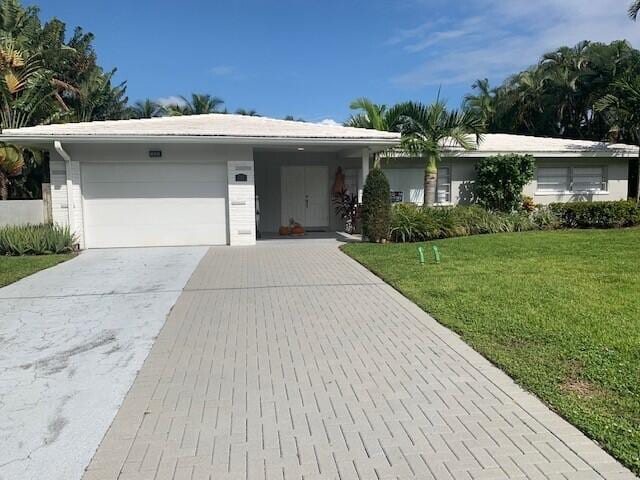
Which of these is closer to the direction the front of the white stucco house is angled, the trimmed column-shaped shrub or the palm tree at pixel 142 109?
the trimmed column-shaped shrub

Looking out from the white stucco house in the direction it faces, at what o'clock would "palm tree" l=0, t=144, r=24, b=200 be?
The palm tree is roughly at 4 o'clock from the white stucco house.

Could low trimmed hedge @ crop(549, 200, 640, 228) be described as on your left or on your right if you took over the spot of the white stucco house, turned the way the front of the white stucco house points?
on your left

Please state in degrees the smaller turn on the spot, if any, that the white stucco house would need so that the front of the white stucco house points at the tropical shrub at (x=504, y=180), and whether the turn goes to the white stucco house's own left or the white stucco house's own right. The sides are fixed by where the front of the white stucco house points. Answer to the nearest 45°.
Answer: approximately 90° to the white stucco house's own left

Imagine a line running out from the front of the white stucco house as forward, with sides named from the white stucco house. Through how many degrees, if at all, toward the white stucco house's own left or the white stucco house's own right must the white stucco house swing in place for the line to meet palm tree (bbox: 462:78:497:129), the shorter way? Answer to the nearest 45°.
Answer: approximately 135° to the white stucco house's own left

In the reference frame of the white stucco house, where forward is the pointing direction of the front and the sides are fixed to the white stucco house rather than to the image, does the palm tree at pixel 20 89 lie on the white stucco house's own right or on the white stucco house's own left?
on the white stucco house's own right

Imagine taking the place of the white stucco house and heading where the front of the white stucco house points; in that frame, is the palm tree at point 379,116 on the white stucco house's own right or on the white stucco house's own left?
on the white stucco house's own left

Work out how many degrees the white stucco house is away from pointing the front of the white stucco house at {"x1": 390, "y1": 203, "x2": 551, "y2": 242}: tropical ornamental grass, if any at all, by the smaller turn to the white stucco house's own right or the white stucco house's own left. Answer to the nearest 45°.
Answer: approximately 90° to the white stucco house's own left

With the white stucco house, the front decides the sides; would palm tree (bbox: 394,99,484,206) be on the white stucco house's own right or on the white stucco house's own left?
on the white stucco house's own left

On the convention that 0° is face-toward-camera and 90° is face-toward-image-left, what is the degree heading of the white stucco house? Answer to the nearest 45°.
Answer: approximately 0°

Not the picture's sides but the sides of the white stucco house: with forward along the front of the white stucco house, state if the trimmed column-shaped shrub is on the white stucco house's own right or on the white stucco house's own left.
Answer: on the white stucco house's own left

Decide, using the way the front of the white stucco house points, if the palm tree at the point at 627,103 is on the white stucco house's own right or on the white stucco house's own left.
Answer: on the white stucco house's own left
